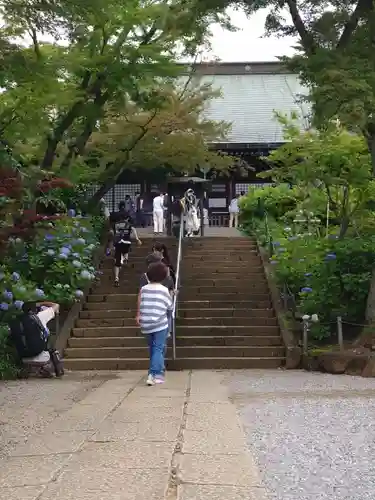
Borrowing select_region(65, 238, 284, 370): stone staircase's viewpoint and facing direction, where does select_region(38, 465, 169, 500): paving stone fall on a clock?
The paving stone is roughly at 12 o'clock from the stone staircase.

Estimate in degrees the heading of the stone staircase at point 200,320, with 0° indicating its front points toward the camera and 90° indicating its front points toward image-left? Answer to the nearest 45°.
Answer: approximately 0°

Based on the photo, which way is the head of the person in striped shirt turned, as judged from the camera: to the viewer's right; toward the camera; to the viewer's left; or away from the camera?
away from the camera

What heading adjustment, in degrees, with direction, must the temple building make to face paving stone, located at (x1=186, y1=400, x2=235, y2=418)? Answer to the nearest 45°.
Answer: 0° — it already faces it

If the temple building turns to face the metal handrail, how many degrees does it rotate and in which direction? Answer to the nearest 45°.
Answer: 0° — it already faces it

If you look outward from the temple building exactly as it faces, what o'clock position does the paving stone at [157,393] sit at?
The paving stone is roughly at 12 o'clock from the temple building.
